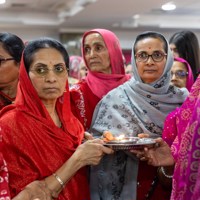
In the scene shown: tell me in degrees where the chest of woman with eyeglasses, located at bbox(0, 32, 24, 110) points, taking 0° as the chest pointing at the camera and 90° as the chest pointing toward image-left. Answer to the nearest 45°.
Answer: approximately 45°

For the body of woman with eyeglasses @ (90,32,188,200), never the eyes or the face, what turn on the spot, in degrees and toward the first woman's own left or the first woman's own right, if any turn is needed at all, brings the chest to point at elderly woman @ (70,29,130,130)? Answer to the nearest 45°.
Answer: approximately 135° to the first woman's own right

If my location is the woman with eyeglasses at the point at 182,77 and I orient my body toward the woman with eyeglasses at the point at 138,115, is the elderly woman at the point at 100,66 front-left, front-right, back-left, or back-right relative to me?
front-right

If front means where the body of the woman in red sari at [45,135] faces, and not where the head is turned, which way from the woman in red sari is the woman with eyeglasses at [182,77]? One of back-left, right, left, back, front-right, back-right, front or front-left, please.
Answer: left

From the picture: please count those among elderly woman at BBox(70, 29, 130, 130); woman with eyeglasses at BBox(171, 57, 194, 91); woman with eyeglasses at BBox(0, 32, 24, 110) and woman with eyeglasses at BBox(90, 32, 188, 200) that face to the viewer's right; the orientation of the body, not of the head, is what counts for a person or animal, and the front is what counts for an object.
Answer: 0

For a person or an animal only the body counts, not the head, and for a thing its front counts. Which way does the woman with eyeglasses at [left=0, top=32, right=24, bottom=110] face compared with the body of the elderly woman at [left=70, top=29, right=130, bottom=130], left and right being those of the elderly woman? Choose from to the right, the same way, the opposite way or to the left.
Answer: the same way

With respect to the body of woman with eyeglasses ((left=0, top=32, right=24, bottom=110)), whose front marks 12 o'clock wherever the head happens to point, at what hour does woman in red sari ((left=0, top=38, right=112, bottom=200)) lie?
The woman in red sari is roughly at 10 o'clock from the woman with eyeglasses.

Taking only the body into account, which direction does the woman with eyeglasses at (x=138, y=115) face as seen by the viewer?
toward the camera

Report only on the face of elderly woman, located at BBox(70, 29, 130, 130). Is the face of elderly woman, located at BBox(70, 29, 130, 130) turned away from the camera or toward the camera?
toward the camera

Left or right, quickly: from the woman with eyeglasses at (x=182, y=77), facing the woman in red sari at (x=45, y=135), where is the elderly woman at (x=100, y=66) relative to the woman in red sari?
right

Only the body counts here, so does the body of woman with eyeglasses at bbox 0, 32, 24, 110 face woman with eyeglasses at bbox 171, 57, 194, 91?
no

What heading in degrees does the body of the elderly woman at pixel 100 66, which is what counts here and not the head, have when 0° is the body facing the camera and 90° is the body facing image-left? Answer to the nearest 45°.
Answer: approximately 45°

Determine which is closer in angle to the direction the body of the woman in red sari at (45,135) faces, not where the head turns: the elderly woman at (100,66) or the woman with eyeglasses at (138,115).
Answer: the woman with eyeglasses

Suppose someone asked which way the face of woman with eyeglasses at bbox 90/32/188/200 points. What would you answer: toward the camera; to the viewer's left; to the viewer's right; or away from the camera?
toward the camera

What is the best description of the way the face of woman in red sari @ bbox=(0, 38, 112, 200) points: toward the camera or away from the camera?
toward the camera

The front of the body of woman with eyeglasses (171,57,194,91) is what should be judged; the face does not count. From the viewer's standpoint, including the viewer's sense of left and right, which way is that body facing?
facing the viewer and to the left of the viewer
